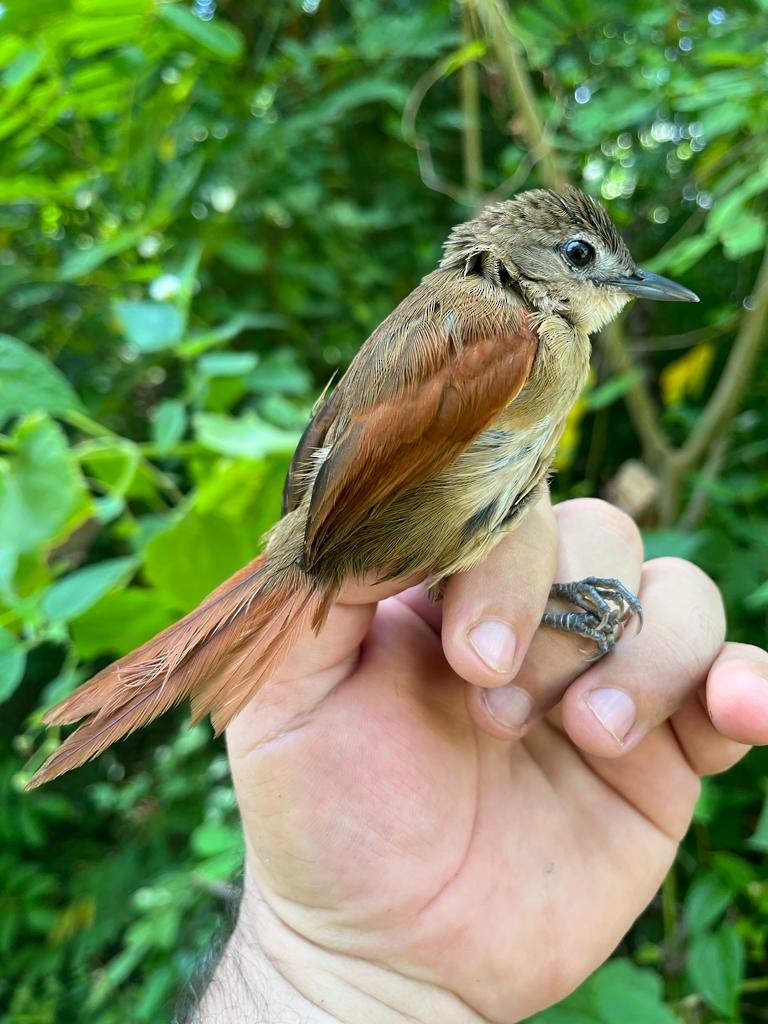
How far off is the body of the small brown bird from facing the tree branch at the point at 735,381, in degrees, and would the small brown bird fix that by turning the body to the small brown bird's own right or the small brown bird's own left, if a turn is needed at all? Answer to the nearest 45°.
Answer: approximately 45° to the small brown bird's own left

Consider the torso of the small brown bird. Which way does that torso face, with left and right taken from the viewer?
facing to the right of the viewer

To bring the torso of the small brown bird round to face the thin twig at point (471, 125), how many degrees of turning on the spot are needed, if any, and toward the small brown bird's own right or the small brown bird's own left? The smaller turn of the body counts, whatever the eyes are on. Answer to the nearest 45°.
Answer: approximately 90° to the small brown bird's own left
